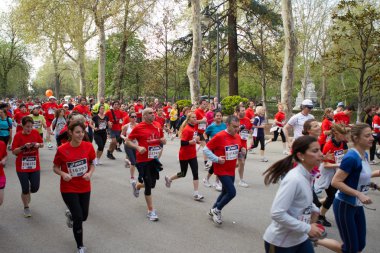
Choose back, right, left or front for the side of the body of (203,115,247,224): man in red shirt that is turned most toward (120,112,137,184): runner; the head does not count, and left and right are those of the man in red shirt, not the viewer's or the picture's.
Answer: back

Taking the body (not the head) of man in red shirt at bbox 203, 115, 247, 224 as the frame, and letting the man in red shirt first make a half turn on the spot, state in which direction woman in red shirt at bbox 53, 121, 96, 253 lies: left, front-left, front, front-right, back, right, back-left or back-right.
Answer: left

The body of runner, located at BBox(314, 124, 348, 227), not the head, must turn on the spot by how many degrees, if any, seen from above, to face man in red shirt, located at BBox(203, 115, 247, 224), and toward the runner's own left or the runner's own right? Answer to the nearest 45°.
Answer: approximately 135° to the runner's own right

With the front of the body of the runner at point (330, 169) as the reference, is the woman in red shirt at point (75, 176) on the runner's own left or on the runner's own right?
on the runner's own right

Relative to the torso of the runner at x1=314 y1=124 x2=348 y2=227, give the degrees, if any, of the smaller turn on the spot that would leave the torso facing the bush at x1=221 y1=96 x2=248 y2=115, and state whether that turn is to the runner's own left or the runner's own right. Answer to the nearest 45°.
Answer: approximately 135° to the runner's own left

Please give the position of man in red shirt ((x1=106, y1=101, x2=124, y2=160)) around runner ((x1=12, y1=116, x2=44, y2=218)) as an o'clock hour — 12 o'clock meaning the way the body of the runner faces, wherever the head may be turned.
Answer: The man in red shirt is roughly at 7 o'clock from the runner.

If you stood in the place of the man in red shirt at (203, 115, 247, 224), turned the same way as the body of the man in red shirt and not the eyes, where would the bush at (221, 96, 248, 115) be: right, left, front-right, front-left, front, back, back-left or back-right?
back-left

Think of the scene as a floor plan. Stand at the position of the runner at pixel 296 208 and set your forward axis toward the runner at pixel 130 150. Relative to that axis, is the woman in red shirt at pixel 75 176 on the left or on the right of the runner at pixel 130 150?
left
